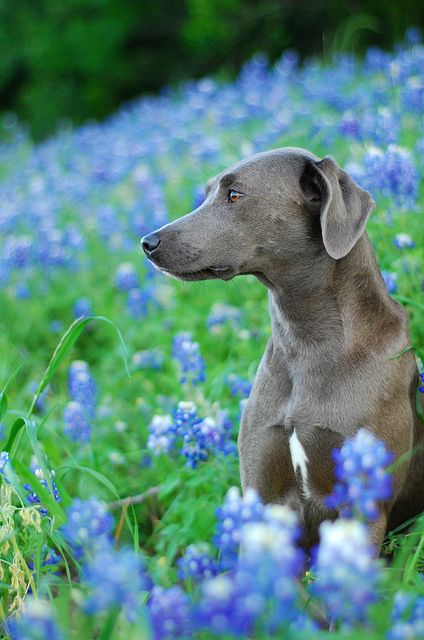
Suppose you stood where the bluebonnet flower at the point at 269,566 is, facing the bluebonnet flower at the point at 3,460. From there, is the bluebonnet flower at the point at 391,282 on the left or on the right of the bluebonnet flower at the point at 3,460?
right

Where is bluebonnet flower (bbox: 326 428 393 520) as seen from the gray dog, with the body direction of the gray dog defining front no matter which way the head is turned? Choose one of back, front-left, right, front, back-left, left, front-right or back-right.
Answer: front-left

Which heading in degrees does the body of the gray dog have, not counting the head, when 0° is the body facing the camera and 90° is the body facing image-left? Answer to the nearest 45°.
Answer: approximately 45°

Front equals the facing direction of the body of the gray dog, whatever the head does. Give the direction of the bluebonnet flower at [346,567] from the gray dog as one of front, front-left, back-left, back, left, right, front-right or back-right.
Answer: front-left

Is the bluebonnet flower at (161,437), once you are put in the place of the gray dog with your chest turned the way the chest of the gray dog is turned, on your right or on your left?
on your right

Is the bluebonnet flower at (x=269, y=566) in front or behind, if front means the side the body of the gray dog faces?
in front

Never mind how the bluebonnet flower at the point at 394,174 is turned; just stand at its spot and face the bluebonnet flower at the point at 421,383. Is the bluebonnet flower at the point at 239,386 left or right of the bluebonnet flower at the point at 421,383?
right
